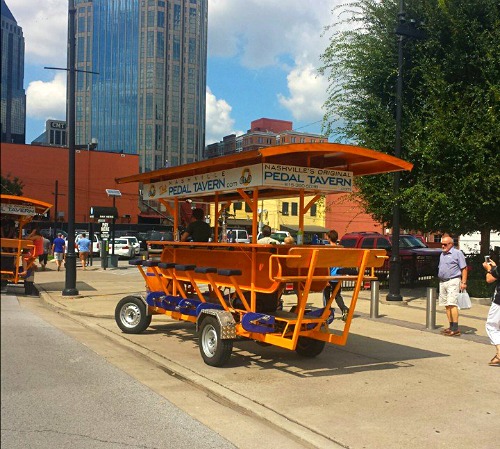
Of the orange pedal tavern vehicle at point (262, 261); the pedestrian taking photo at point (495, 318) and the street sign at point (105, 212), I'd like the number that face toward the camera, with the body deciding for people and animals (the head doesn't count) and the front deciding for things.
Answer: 1

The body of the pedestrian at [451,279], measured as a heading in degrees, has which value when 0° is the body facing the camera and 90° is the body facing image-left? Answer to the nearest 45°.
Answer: approximately 45°

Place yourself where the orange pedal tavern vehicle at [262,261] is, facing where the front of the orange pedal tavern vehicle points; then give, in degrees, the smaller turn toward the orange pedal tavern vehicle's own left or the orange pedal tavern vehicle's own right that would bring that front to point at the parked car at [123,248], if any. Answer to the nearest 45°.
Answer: approximately 45° to the orange pedal tavern vehicle's own right

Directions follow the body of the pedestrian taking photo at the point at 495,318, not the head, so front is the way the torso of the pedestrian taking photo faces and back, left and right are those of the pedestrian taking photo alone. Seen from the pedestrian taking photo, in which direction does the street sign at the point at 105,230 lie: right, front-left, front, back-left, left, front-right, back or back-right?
front-right

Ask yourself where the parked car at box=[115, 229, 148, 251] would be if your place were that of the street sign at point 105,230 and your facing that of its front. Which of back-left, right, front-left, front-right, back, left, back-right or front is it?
back

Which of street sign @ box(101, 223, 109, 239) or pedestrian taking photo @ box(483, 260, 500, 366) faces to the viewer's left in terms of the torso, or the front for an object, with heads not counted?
the pedestrian taking photo

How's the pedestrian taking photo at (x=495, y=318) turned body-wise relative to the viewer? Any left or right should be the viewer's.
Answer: facing to the left of the viewer

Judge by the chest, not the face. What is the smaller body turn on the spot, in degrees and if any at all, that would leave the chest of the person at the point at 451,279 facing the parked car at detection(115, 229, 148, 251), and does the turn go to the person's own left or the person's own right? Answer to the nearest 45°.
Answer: approximately 90° to the person's own right

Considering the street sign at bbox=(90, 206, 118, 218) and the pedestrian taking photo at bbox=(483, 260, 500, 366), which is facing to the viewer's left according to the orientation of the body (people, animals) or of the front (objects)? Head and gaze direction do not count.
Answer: the pedestrian taking photo

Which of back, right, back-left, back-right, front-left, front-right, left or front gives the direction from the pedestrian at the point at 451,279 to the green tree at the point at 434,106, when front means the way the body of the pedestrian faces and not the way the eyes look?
back-right

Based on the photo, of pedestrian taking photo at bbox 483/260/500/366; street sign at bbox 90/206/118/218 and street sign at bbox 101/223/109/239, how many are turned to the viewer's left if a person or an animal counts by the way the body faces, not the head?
1
